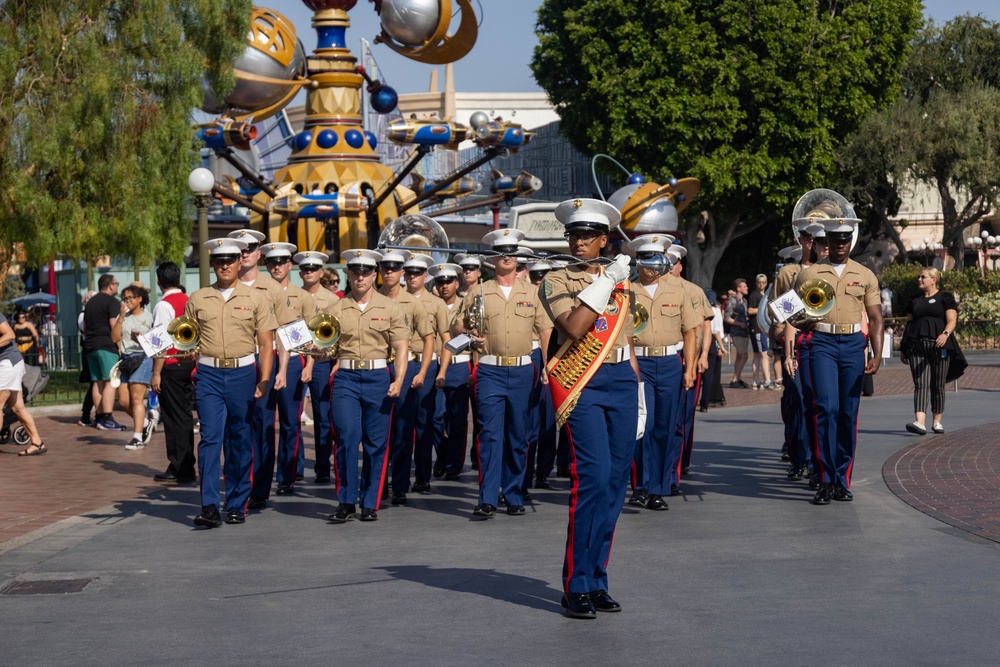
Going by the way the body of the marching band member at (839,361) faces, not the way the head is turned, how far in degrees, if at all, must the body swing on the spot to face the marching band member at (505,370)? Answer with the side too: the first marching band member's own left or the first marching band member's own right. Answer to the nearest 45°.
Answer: approximately 90° to the first marching band member's own right

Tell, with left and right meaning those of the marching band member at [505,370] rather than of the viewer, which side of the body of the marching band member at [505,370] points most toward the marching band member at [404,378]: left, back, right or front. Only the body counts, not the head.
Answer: right

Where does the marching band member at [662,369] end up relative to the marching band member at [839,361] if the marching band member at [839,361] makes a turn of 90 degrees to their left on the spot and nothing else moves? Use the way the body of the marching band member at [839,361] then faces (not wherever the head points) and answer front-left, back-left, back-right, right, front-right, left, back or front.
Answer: back

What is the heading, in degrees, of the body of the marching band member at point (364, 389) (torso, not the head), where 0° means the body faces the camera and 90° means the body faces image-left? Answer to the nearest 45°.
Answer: approximately 0°

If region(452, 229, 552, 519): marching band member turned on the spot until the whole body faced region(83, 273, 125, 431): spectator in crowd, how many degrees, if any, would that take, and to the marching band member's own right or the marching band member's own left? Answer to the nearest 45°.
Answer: approximately 135° to the marching band member's own right

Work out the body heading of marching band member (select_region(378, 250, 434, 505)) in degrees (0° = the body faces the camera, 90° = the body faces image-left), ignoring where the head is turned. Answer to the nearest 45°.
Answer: approximately 0°

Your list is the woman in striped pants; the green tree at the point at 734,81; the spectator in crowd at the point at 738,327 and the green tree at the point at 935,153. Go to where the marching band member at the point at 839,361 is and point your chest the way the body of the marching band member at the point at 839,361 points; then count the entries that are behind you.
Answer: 4
